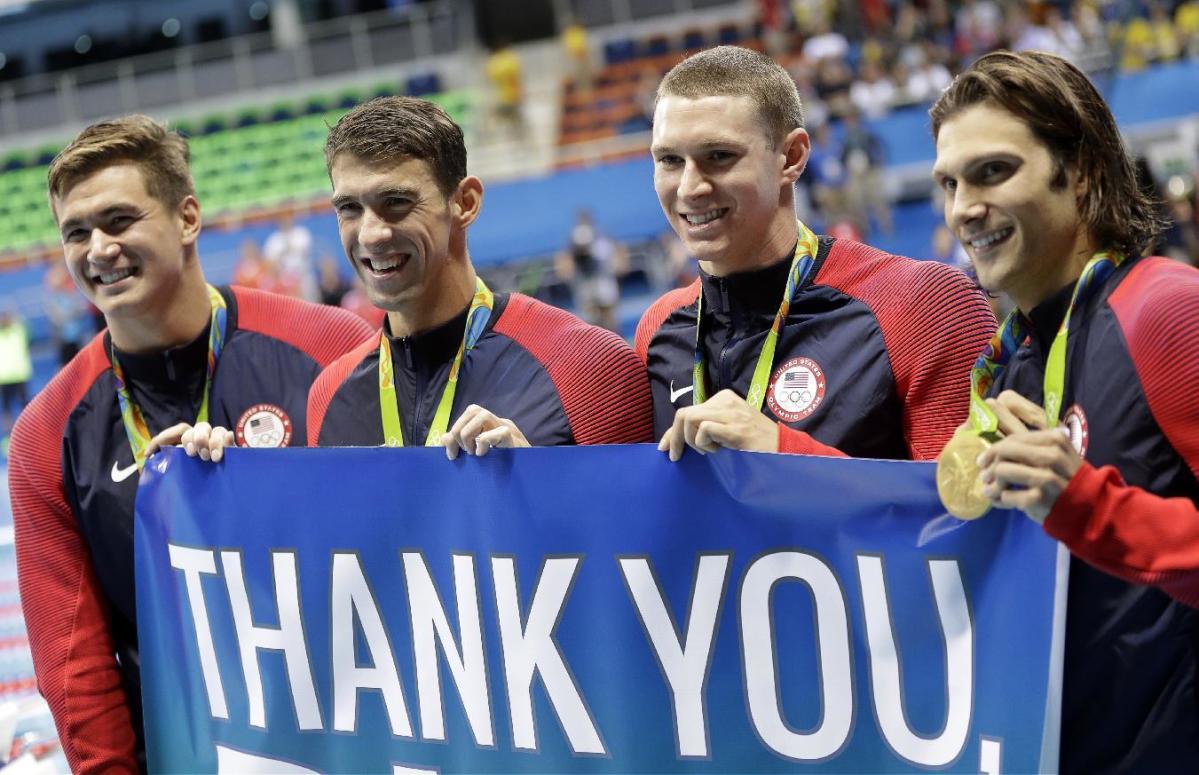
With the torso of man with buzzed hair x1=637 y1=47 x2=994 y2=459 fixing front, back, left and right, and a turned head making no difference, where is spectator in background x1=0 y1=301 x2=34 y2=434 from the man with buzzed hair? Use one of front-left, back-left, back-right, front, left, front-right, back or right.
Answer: right

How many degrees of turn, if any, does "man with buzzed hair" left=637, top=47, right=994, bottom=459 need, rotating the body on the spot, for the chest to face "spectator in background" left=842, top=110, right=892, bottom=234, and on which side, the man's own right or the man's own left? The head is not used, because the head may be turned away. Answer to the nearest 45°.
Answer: approximately 135° to the man's own right

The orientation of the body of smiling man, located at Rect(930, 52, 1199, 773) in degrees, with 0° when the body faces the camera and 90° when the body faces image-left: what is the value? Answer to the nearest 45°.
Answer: approximately 45°

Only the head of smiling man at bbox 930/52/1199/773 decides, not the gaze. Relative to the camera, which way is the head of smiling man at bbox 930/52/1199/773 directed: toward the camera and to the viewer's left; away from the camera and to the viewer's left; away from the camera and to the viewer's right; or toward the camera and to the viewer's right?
toward the camera and to the viewer's left

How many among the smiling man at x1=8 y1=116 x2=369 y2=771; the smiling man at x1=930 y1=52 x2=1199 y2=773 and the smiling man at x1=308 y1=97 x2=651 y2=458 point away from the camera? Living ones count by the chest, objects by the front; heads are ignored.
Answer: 0

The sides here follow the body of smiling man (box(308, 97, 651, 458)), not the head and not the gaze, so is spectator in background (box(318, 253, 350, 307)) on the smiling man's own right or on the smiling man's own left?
on the smiling man's own right

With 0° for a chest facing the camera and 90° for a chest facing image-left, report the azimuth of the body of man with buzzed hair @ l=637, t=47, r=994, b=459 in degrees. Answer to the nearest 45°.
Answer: approximately 45°

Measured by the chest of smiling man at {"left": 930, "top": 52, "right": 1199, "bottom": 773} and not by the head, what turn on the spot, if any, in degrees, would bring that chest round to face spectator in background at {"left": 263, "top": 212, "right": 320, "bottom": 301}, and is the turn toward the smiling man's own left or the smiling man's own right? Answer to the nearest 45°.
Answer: approximately 90° to the smiling man's own right

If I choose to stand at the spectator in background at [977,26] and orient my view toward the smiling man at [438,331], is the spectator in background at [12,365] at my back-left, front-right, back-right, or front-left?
front-right

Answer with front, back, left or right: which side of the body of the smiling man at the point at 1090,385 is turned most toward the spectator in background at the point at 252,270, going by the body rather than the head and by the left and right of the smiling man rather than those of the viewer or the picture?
right

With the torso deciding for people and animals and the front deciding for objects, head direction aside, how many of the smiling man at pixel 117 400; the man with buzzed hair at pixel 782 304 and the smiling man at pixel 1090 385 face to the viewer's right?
0

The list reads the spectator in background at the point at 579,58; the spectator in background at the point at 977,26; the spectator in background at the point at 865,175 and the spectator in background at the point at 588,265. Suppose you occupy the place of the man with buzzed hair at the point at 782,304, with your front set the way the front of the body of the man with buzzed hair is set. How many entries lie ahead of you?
0

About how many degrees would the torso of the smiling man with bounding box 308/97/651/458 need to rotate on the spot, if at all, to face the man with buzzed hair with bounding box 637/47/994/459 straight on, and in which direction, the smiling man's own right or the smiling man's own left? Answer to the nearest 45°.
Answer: approximately 135° to the smiling man's own left

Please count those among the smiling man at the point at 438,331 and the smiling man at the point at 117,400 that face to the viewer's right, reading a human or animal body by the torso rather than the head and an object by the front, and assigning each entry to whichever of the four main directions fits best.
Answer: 0

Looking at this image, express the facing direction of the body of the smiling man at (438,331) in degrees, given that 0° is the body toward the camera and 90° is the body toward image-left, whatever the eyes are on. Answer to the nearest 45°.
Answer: approximately 45°

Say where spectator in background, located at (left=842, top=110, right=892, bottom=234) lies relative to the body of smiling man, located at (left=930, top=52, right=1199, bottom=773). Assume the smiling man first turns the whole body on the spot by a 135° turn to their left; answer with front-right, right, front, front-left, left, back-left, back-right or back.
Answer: left

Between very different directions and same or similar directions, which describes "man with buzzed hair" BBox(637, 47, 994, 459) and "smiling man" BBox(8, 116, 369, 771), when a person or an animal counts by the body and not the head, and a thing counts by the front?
same or similar directions
